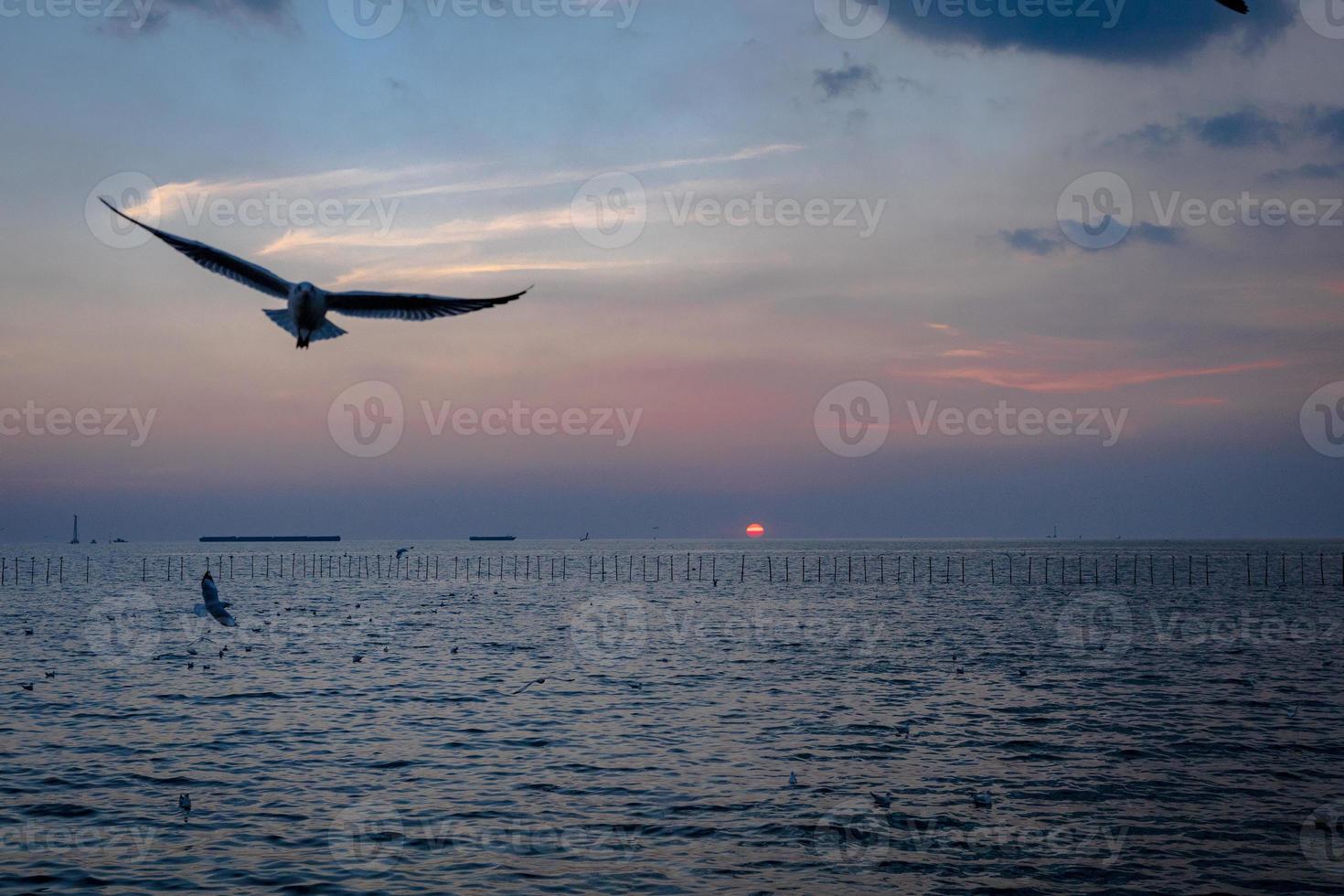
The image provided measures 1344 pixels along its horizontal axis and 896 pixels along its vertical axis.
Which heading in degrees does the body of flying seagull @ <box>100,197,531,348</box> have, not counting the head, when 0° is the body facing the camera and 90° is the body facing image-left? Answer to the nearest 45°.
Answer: approximately 0°

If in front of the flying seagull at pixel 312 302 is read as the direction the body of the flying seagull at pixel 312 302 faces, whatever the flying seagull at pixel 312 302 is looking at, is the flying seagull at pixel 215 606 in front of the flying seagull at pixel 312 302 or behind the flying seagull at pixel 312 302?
behind
